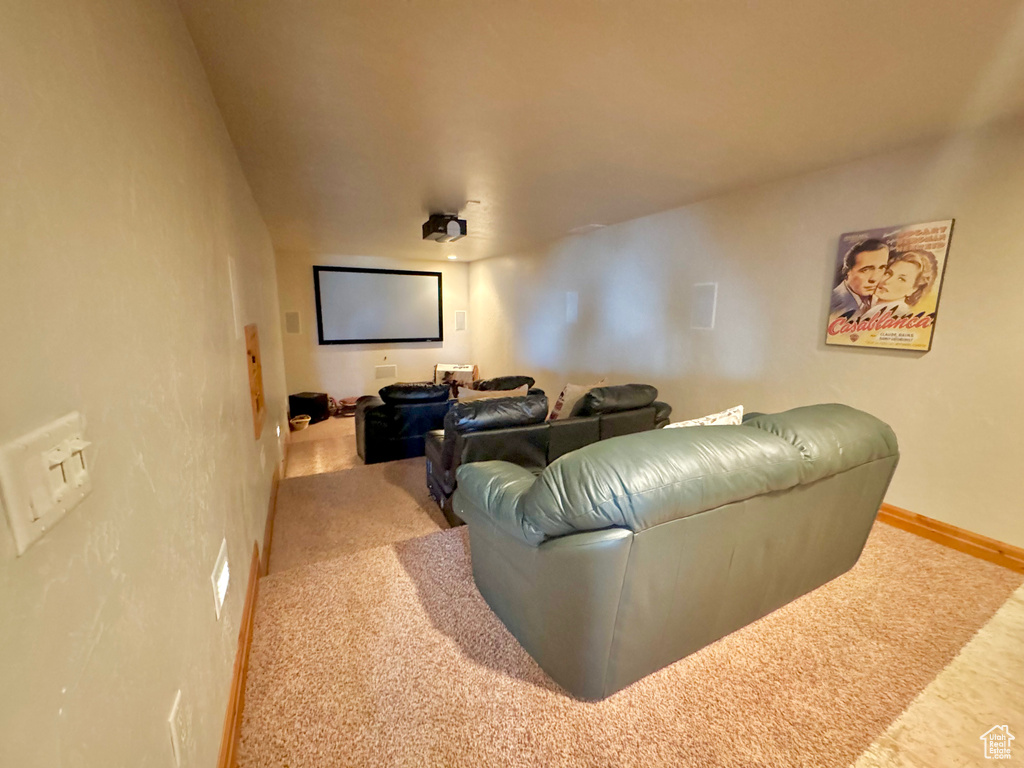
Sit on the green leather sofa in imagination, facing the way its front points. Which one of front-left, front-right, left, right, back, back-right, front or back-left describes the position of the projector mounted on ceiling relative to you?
front

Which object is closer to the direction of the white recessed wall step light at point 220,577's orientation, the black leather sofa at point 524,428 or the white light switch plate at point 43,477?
the black leather sofa

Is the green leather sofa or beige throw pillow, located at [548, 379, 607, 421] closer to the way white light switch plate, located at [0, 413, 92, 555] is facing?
the green leather sofa

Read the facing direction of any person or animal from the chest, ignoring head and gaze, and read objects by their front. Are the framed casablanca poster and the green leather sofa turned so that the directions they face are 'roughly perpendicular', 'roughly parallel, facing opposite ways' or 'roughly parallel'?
roughly perpendicular

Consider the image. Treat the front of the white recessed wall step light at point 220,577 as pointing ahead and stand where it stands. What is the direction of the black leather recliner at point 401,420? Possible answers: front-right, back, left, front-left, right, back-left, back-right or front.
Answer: front-left

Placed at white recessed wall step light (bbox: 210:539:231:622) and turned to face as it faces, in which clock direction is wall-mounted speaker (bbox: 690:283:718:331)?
The wall-mounted speaker is roughly at 12 o'clock from the white recessed wall step light.

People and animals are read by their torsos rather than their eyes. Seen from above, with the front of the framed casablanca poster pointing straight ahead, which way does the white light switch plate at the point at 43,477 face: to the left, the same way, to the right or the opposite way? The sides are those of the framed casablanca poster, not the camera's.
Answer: the opposite way

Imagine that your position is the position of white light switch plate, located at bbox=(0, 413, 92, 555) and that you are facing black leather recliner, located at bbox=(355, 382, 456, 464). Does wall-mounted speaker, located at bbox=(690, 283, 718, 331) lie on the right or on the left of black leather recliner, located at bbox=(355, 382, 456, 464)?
right

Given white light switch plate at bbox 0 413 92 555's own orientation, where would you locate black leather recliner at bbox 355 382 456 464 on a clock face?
The black leather recliner is roughly at 9 o'clock from the white light switch plate.

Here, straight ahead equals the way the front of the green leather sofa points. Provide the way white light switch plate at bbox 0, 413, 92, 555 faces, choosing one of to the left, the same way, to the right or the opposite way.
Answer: to the right

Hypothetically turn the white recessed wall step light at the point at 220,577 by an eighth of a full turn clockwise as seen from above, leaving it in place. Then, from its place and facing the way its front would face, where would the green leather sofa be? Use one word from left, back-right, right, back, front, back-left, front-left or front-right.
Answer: front

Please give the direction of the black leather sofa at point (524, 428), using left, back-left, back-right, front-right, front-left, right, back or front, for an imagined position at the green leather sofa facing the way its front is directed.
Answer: front

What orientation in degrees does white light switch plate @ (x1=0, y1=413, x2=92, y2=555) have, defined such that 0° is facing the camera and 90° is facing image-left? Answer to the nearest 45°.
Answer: approximately 315°

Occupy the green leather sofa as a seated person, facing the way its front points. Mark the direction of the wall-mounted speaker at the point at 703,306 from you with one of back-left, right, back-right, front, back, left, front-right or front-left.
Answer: front-right

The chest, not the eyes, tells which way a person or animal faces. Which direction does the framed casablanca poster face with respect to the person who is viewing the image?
facing the viewer and to the left of the viewer

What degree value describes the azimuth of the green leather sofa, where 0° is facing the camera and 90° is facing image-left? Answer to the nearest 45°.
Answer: approximately 135°

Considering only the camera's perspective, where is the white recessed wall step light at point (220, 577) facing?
facing to the right of the viewer

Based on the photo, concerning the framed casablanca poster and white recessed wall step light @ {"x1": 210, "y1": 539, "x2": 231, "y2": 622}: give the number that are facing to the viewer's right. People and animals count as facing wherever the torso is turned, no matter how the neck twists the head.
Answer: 1
